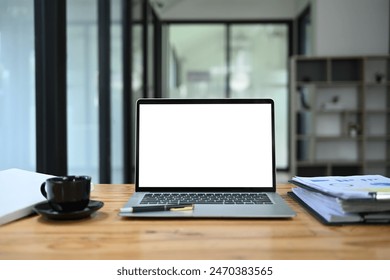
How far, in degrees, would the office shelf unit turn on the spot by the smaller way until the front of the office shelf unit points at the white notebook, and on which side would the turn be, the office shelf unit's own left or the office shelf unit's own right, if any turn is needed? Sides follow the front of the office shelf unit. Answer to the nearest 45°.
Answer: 0° — it already faces it

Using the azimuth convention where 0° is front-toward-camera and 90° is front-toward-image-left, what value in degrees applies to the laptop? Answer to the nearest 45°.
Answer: approximately 0°

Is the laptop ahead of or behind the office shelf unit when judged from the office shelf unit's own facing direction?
ahead

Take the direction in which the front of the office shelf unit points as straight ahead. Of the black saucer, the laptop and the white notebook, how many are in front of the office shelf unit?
3

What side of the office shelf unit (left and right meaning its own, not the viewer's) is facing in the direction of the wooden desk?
front

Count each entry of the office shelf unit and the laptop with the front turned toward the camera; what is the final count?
2

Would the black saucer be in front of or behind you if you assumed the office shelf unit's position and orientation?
in front

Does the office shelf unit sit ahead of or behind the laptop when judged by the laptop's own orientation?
behind
